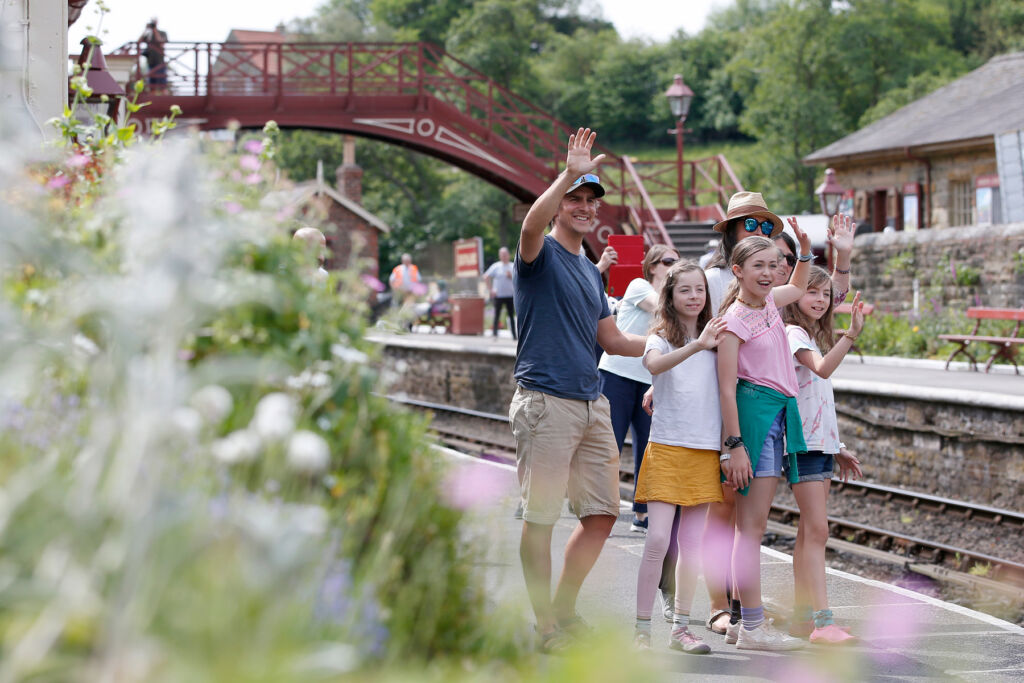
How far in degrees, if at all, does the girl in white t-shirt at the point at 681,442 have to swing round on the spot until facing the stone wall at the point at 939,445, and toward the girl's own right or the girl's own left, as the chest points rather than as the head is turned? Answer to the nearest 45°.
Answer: approximately 135° to the girl's own left

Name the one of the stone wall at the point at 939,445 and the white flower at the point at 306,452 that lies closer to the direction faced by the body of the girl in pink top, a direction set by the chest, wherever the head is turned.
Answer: the white flower

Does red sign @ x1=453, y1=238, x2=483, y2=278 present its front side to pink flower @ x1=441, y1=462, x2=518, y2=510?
yes

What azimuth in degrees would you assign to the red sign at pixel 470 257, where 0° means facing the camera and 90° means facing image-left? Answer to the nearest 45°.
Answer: approximately 0°

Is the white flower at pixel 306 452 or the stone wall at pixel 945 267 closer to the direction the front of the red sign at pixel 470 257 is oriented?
the white flower

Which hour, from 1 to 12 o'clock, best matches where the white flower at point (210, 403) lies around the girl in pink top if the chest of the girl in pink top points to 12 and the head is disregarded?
The white flower is roughly at 2 o'clock from the girl in pink top.

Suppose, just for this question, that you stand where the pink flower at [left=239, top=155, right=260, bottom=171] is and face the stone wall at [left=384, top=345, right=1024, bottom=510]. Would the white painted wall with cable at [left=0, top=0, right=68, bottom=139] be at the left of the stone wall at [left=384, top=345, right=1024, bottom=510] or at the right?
left

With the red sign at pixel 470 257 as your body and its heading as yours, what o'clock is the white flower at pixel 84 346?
The white flower is roughly at 12 o'clock from the red sign.

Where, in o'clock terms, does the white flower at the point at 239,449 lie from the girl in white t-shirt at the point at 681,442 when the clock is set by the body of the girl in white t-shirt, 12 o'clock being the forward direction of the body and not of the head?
The white flower is roughly at 2 o'clock from the girl in white t-shirt.

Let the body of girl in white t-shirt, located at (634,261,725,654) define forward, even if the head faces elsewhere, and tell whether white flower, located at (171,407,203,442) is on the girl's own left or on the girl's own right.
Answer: on the girl's own right

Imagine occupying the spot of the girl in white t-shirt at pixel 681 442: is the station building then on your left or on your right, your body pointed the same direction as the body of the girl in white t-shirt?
on your left
